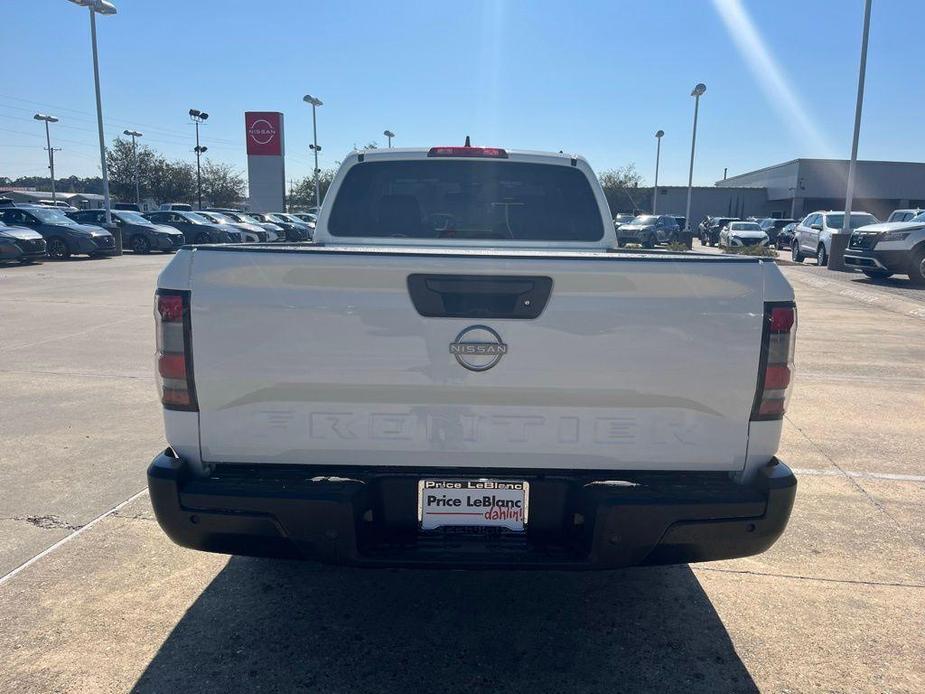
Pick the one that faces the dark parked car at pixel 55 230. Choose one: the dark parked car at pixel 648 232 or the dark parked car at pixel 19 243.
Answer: the dark parked car at pixel 648 232

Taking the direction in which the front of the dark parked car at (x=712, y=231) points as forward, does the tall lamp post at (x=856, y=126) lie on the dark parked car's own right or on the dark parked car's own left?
on the dark parked car's own left

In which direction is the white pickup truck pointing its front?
away from the camera

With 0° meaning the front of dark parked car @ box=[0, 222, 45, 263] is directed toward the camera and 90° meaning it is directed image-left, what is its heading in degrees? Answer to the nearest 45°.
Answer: approximately 315°

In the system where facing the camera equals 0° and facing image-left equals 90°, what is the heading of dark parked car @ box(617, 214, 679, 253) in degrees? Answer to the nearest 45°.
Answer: approximately 45°

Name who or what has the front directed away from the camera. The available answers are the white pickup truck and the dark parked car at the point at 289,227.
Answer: the white pickup truck

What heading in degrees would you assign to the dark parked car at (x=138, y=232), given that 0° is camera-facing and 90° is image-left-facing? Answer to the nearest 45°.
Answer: approximately 315°

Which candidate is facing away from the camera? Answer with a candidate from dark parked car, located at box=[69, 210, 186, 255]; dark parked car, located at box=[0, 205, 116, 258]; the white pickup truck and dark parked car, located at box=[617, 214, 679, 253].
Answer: the white pickup truck

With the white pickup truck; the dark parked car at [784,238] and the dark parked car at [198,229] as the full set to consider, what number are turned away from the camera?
1

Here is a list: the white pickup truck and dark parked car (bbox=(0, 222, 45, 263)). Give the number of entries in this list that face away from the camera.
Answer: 1

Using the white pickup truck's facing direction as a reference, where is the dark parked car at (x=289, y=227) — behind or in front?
in front

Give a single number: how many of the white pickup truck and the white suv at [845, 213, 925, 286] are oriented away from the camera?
1

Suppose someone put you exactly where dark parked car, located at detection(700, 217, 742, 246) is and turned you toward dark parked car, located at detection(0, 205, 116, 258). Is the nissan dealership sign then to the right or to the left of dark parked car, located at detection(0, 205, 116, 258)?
right
